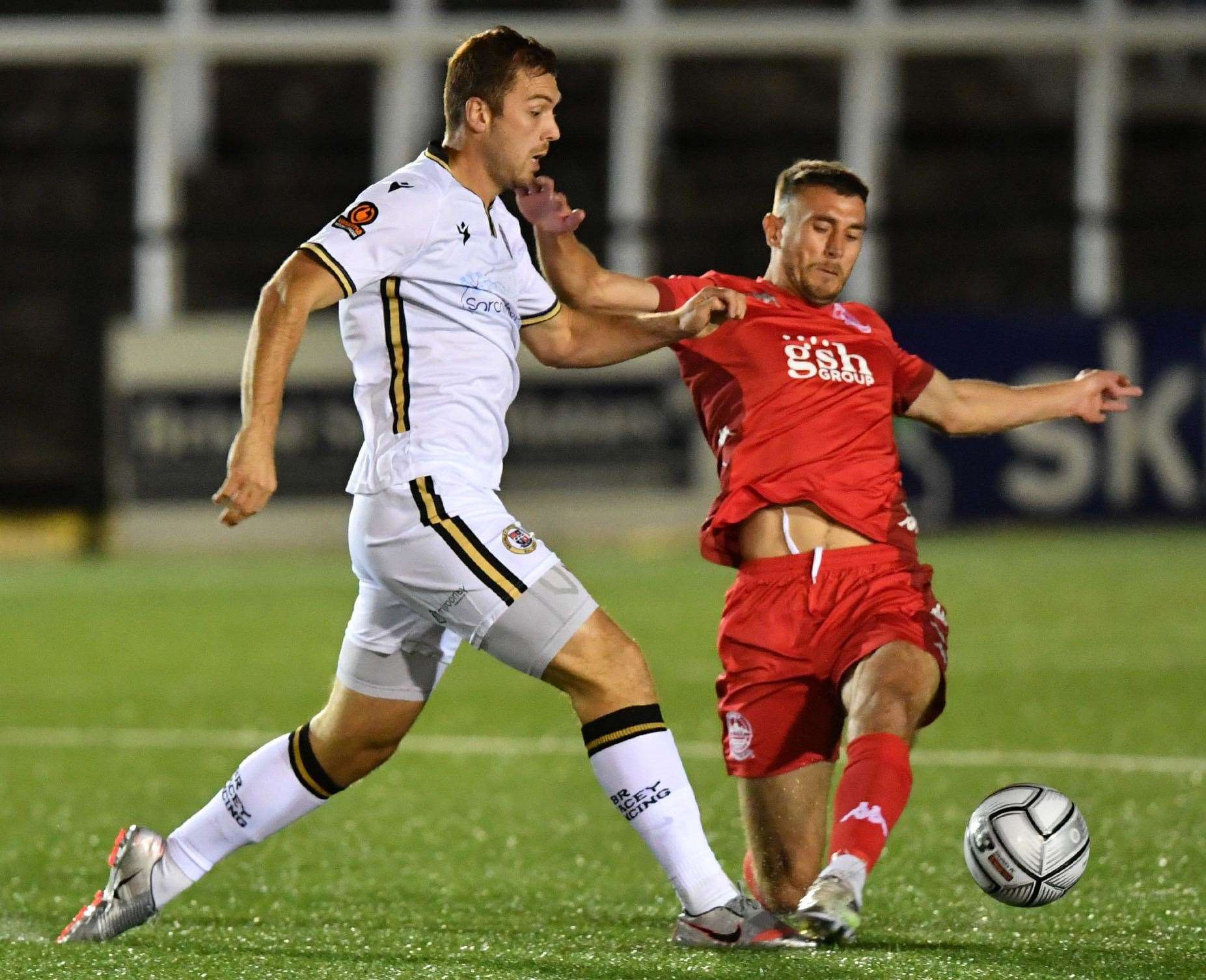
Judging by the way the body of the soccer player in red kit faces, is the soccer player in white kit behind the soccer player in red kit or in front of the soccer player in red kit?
in front

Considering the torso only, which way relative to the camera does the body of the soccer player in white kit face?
to the viewer's right

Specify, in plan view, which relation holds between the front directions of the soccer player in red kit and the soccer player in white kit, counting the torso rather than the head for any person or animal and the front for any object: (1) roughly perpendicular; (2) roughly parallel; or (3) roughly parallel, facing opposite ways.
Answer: roughly perpendicular

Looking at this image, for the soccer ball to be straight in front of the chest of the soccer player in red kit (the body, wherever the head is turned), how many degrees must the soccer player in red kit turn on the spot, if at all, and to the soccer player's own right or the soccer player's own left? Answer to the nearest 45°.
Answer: approximately 45° to the soccer player's own left

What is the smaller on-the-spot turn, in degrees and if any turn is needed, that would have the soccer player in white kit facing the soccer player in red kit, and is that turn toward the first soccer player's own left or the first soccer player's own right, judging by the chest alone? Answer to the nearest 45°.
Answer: approximately 45° to the first soccer player's own left

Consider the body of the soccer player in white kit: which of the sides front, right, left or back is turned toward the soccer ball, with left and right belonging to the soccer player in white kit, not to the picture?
front

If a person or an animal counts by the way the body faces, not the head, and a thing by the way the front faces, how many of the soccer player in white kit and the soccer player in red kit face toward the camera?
1

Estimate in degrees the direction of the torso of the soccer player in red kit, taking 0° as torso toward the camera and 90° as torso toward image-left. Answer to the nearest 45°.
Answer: approximately 0°
